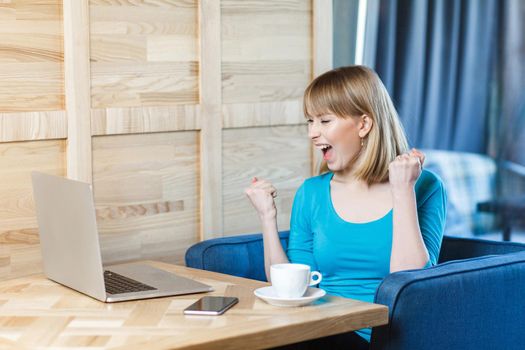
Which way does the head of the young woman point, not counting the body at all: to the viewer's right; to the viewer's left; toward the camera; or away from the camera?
to the viewer's left

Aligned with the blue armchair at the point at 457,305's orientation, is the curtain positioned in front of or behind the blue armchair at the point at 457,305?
behind

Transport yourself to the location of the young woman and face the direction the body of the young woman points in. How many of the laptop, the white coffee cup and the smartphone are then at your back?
0

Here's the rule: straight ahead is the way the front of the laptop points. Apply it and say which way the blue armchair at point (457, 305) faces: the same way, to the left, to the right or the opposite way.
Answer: the opposite way

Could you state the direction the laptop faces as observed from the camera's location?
facing away from the viewer and to the right of the viewer

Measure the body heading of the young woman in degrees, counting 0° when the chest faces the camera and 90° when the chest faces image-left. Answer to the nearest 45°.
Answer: approximately 45°

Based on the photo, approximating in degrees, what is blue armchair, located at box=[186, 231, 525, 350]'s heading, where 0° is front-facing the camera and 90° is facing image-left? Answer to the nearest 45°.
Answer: approximately 45°

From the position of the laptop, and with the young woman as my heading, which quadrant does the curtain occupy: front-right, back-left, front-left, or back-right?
front-left

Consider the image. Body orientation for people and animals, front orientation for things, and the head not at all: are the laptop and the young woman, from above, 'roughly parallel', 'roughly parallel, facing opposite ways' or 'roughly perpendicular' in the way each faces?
roughly parallel, facing opposite ways

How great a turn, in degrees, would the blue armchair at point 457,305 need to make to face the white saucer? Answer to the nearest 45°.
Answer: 0° — it already faces it

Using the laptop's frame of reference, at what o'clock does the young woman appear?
The young woman is roughly at 1 o'clock from the laptop.

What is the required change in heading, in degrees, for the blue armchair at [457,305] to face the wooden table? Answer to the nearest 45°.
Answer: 0° — it already faces it

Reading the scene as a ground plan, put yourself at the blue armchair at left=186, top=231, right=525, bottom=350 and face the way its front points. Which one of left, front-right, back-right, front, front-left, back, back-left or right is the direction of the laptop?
front-right

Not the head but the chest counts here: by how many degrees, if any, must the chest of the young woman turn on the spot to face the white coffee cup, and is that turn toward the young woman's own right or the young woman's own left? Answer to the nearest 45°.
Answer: approximately 45° to the young woman's own left

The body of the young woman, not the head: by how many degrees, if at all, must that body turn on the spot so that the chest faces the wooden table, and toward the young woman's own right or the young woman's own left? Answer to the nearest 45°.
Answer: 0° — they already face it

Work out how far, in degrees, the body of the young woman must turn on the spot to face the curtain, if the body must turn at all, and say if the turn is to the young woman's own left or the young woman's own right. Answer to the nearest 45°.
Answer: approximately 135° to the young woman's own right

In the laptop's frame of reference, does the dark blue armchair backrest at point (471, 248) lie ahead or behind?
ahead

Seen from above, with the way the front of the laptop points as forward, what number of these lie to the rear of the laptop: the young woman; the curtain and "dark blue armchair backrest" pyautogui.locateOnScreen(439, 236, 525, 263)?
0
